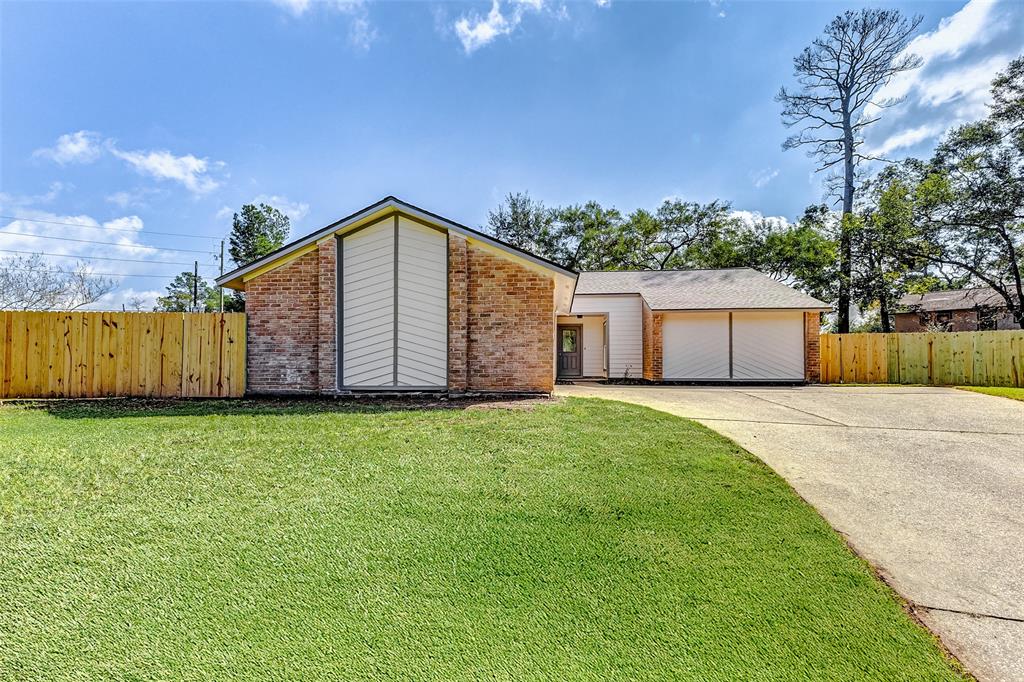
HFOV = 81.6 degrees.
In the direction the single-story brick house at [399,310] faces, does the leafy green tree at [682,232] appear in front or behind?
behind

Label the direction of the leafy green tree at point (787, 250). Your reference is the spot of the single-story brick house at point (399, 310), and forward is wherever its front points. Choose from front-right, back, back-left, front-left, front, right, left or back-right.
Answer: back-left

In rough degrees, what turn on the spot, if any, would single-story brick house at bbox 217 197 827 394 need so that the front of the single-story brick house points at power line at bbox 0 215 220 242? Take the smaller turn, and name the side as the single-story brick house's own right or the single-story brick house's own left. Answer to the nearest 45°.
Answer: approximately 135° to the single-story brick house's own right

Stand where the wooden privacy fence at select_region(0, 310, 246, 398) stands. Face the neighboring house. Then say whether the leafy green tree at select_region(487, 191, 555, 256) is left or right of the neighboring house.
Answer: left

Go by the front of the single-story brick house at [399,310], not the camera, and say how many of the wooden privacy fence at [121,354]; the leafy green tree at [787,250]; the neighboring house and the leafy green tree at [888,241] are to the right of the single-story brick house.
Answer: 1

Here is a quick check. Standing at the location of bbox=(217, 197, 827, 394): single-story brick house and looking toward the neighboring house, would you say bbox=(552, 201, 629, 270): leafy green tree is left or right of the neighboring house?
left

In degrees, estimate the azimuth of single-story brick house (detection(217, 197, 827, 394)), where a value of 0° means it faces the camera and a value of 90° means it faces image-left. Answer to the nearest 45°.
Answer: approximately 0°

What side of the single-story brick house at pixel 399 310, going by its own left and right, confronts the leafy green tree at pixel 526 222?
back

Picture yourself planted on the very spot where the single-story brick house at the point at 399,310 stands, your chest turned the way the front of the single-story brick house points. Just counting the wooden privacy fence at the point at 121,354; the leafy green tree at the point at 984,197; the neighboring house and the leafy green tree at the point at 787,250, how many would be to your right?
1

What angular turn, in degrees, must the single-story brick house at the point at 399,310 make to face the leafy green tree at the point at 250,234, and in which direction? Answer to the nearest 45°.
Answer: approximately 135° to its right

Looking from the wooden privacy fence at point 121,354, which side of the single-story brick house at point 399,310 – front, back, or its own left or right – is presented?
right

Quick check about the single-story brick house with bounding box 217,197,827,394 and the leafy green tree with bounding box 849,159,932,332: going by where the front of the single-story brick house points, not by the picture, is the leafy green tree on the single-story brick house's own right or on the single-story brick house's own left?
on the single-story brick house's own left

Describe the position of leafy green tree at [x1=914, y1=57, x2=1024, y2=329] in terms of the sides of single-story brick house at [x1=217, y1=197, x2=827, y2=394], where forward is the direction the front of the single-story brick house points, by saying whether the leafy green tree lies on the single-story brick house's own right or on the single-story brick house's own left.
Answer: on the single-story brick house's own left

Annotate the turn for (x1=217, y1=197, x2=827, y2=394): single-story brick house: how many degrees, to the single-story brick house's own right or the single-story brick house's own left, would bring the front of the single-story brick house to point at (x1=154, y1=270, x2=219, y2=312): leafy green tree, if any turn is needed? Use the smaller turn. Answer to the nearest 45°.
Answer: approximately 135° to the single-story brick house's own right
